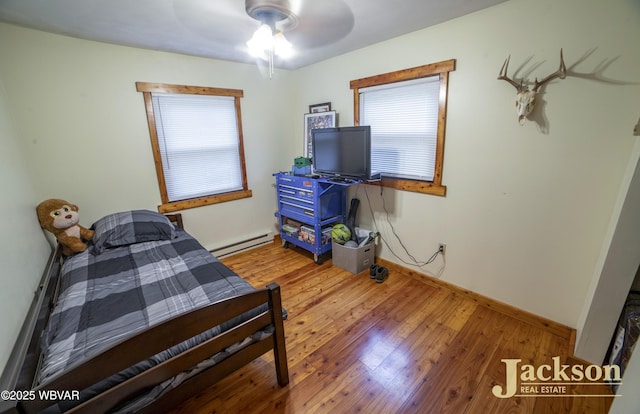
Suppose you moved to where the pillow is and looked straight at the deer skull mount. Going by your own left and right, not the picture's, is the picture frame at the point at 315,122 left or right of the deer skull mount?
left

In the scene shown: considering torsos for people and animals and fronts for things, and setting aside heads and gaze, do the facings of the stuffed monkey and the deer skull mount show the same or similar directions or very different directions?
very different directions

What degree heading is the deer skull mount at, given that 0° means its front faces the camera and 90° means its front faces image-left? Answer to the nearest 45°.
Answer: approximately 45°

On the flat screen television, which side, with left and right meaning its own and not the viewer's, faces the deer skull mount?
left

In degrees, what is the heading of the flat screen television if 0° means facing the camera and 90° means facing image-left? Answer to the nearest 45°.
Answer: approximately 45°

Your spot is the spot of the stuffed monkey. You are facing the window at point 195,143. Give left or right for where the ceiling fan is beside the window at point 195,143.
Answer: right
